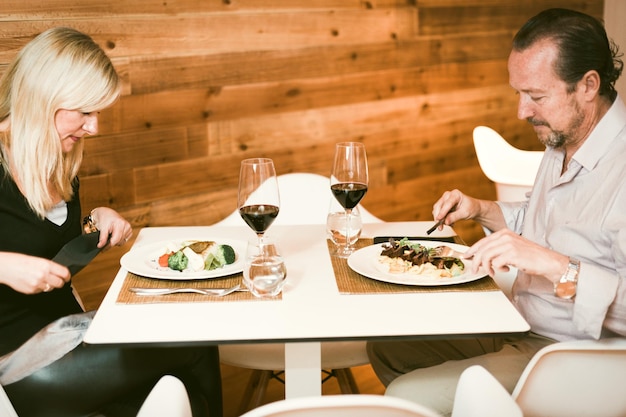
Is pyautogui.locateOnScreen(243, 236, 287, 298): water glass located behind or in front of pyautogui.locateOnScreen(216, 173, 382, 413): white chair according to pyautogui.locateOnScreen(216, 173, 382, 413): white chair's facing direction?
in front

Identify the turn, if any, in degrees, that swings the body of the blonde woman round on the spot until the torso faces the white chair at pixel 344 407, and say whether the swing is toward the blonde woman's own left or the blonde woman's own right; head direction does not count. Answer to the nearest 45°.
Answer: approximately 90° to the blonde woman's own right

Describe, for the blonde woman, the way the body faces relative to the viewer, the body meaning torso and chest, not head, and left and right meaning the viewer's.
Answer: facing to the right of the viewer

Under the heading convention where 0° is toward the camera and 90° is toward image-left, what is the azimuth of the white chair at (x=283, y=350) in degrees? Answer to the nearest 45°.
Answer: approximately 0°

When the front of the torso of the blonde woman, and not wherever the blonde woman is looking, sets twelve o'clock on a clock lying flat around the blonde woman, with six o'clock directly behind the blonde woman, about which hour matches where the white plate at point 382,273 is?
The white plate is roughly at 1 o'clock from the blonde woman.

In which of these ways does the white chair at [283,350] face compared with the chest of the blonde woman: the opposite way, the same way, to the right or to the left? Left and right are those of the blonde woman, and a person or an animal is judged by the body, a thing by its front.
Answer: to the right

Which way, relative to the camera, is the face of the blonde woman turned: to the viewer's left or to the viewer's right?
to the viewer's right

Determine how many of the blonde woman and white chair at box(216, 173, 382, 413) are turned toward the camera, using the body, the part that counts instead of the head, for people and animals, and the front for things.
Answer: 1
